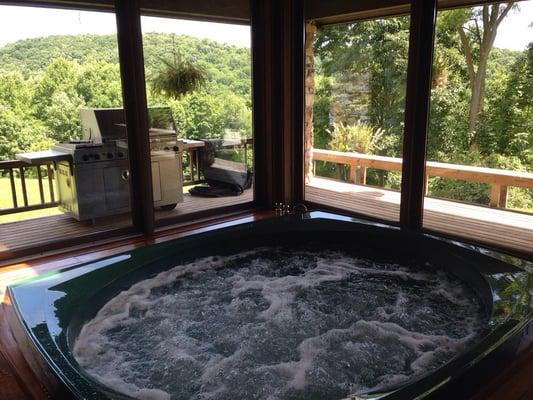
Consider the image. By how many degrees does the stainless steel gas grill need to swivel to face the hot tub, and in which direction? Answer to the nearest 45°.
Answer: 0° — it already faces it

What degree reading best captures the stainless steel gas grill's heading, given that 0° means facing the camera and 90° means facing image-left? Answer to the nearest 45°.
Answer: approximately 315°
